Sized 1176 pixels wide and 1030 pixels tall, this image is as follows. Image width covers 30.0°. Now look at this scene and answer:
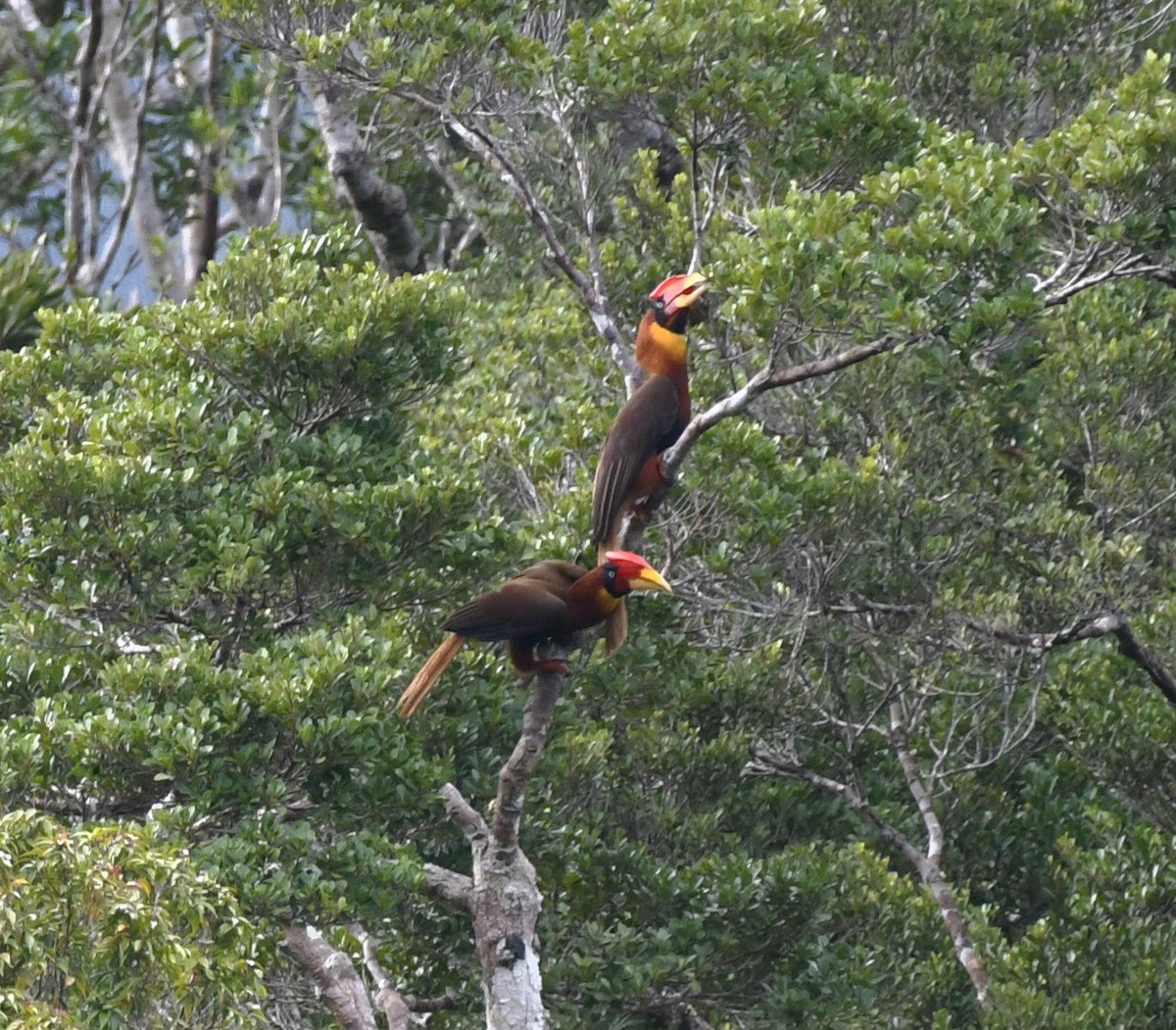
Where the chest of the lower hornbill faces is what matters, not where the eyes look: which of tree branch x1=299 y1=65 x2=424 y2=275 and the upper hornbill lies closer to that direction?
the upper hornbill

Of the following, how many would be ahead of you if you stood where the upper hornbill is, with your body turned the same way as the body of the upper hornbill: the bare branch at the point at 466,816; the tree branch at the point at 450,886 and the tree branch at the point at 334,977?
0

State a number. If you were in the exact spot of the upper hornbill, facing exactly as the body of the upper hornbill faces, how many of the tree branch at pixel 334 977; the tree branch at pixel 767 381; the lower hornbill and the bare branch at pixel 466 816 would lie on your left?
0

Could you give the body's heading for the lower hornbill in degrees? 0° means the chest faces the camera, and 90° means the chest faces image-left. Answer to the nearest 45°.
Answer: approximately 270°

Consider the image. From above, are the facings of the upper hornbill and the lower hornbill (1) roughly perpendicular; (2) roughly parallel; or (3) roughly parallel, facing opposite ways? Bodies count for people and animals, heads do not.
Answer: roughly parallel

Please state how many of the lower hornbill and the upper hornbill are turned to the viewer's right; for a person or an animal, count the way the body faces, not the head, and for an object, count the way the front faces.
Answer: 2

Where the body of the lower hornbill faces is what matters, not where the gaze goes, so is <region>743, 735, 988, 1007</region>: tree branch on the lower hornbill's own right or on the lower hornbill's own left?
on the lower hornbill's own left

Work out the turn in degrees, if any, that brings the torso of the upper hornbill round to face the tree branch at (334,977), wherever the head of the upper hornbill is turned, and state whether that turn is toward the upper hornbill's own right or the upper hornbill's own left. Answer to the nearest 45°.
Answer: approximately 135° to the upper hornbill's own right

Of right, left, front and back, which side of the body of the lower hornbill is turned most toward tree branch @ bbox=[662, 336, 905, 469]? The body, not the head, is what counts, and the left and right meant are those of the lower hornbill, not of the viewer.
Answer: front

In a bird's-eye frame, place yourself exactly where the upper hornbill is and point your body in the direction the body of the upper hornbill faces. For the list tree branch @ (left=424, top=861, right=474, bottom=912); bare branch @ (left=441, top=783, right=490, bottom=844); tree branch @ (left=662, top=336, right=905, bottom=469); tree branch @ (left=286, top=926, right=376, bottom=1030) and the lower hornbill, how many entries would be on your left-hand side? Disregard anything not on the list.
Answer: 0

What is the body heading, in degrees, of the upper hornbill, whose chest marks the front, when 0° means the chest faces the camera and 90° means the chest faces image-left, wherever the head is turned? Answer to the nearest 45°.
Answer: approximately 270°

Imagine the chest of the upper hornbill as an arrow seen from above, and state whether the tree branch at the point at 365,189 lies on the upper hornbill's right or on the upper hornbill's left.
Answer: on the upper hornbill's left
